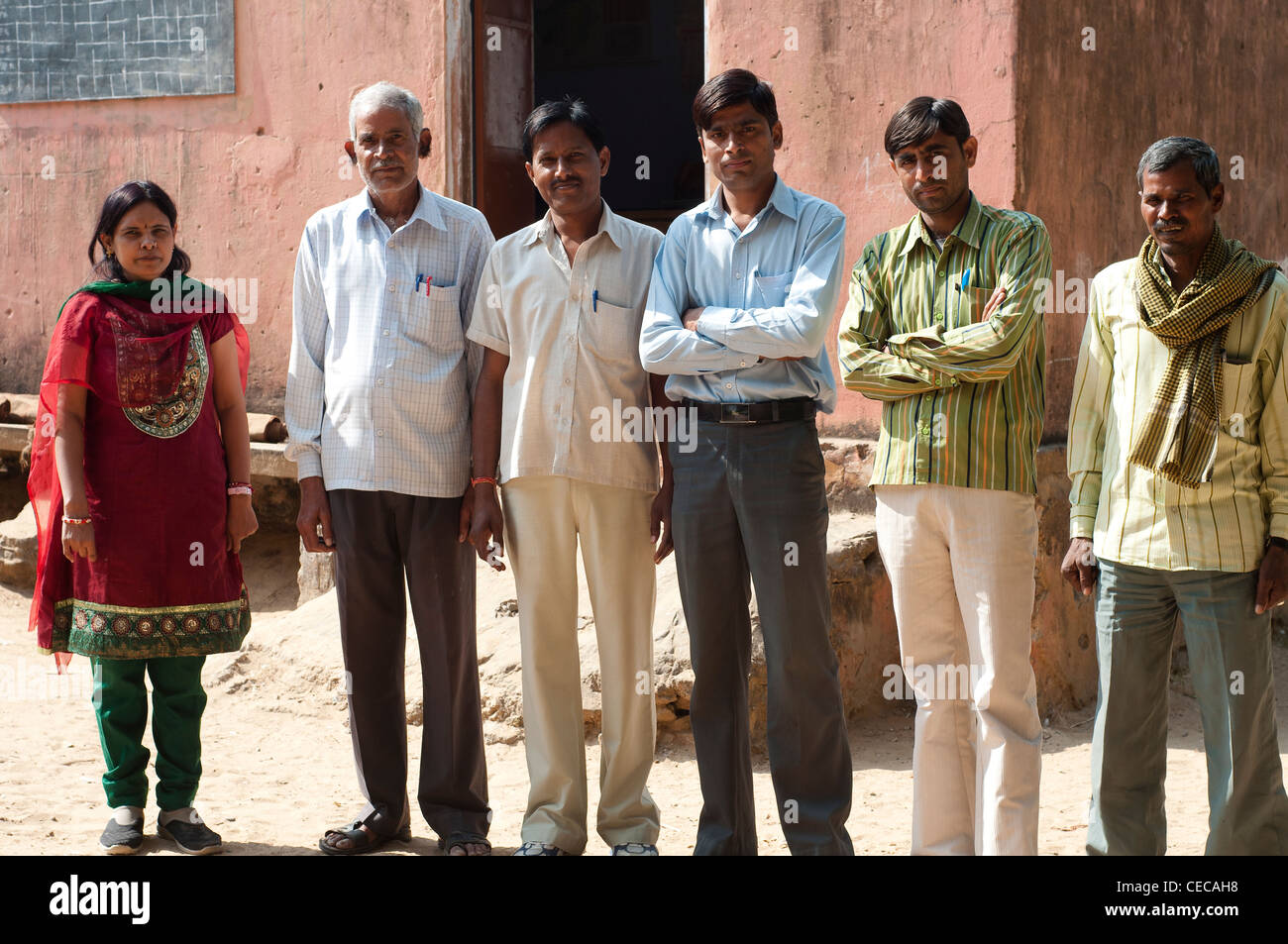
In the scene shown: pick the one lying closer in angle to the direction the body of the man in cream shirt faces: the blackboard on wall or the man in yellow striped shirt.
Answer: the man in yellow striped shirt

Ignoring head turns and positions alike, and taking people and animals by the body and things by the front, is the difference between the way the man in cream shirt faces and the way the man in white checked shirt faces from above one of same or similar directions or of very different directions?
same or similar directions

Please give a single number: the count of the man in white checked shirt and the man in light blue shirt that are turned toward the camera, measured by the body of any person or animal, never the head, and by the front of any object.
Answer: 2

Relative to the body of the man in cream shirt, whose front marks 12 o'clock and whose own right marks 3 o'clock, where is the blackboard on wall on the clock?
The blackboard on wall is roughly at 5 o'clock from the man in cream shirt.

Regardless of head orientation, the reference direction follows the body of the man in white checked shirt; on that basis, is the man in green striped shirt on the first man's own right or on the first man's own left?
on the first man's own left

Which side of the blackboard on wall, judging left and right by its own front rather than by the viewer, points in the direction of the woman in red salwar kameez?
front

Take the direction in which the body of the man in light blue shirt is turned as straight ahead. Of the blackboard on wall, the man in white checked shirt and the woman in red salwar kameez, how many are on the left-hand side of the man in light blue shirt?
0

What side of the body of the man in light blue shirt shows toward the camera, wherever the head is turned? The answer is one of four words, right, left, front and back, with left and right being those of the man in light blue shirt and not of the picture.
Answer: front

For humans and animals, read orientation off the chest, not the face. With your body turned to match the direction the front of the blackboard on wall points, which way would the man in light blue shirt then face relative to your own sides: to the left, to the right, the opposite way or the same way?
the same way

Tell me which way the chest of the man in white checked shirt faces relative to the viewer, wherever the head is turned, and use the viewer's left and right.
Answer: facing the viewer

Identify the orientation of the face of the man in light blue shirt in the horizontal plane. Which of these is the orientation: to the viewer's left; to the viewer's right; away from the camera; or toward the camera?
toward the camera

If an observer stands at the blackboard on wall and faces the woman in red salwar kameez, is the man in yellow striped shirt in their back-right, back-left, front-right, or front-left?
front-left

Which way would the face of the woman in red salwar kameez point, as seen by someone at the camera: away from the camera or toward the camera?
toward the camera

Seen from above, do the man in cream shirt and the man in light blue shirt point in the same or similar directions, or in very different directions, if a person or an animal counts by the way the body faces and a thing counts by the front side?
same or similar directions
